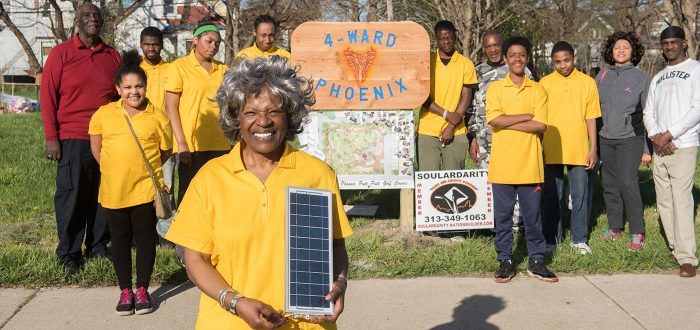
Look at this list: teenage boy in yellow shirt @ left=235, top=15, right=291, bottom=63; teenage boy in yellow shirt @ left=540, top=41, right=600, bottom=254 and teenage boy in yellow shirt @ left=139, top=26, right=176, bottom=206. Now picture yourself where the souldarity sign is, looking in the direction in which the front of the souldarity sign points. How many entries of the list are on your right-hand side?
2

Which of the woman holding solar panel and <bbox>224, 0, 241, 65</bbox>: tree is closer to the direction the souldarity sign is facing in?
the woman holding solar panel

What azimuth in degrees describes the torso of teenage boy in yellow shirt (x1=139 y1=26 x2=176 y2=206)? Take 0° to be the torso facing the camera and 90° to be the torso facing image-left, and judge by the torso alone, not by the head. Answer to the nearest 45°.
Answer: approximately 0°

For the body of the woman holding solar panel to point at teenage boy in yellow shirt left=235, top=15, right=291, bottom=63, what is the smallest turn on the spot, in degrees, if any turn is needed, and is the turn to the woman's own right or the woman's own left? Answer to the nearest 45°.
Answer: approximately 180°

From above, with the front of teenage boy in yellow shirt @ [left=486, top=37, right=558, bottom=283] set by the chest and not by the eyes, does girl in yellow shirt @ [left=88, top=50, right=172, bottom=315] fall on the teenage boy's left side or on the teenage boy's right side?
on the teenage boy's right side

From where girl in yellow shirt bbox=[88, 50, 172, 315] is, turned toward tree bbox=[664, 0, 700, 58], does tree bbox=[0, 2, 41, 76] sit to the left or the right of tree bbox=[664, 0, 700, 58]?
left

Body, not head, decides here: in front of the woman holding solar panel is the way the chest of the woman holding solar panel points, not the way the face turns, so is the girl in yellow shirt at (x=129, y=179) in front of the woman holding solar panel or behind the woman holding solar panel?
behind

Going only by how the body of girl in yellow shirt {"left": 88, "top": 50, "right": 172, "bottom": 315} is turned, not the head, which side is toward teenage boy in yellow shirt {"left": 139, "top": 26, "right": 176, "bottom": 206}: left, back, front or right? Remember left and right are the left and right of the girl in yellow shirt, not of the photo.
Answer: back

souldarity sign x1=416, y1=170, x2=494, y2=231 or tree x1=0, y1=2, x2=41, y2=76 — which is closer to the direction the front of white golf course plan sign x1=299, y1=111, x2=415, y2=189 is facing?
the souldarity sign

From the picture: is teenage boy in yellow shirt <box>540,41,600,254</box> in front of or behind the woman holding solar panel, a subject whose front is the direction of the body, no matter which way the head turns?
behind
